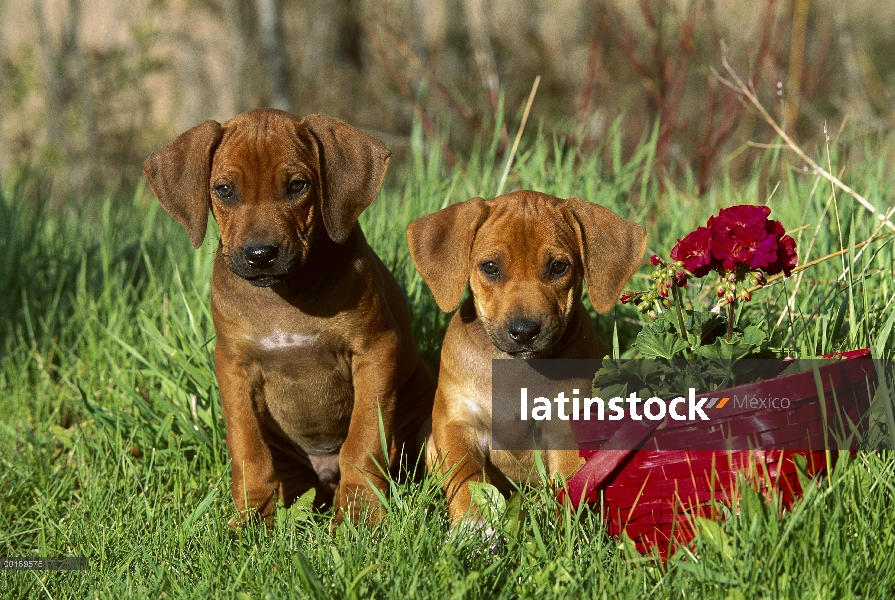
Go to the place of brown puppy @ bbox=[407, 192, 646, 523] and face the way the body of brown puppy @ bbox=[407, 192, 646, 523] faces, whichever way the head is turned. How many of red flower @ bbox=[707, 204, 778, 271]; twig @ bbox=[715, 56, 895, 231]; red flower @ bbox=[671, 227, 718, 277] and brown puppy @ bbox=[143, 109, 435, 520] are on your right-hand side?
1

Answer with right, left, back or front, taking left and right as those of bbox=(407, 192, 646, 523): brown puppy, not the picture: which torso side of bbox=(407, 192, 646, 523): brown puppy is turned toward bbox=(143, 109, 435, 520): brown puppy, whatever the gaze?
right

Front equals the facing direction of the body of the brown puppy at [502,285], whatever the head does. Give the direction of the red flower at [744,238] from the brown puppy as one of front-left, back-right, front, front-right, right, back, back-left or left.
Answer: front-left

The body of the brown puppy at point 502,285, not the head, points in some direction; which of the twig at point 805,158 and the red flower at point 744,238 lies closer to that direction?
the red flower

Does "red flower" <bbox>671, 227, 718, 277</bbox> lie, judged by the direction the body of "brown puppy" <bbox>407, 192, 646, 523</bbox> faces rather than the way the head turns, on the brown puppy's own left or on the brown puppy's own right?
on the brown puppy's own left

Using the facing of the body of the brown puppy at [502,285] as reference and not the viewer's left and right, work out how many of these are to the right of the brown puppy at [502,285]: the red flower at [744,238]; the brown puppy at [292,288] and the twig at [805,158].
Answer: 1

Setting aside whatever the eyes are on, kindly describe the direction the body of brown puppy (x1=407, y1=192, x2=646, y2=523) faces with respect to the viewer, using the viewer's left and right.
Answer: facing the viewer

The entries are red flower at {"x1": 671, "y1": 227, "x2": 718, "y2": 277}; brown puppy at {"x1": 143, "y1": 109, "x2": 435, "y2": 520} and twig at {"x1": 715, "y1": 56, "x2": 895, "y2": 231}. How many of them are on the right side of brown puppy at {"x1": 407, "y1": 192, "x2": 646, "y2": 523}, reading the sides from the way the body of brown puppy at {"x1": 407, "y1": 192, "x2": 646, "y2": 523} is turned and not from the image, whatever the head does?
1

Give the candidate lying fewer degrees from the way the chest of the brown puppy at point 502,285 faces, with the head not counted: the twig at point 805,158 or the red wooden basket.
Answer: the red wooden basket

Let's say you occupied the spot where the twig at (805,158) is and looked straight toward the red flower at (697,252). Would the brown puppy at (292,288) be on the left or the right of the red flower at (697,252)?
right
